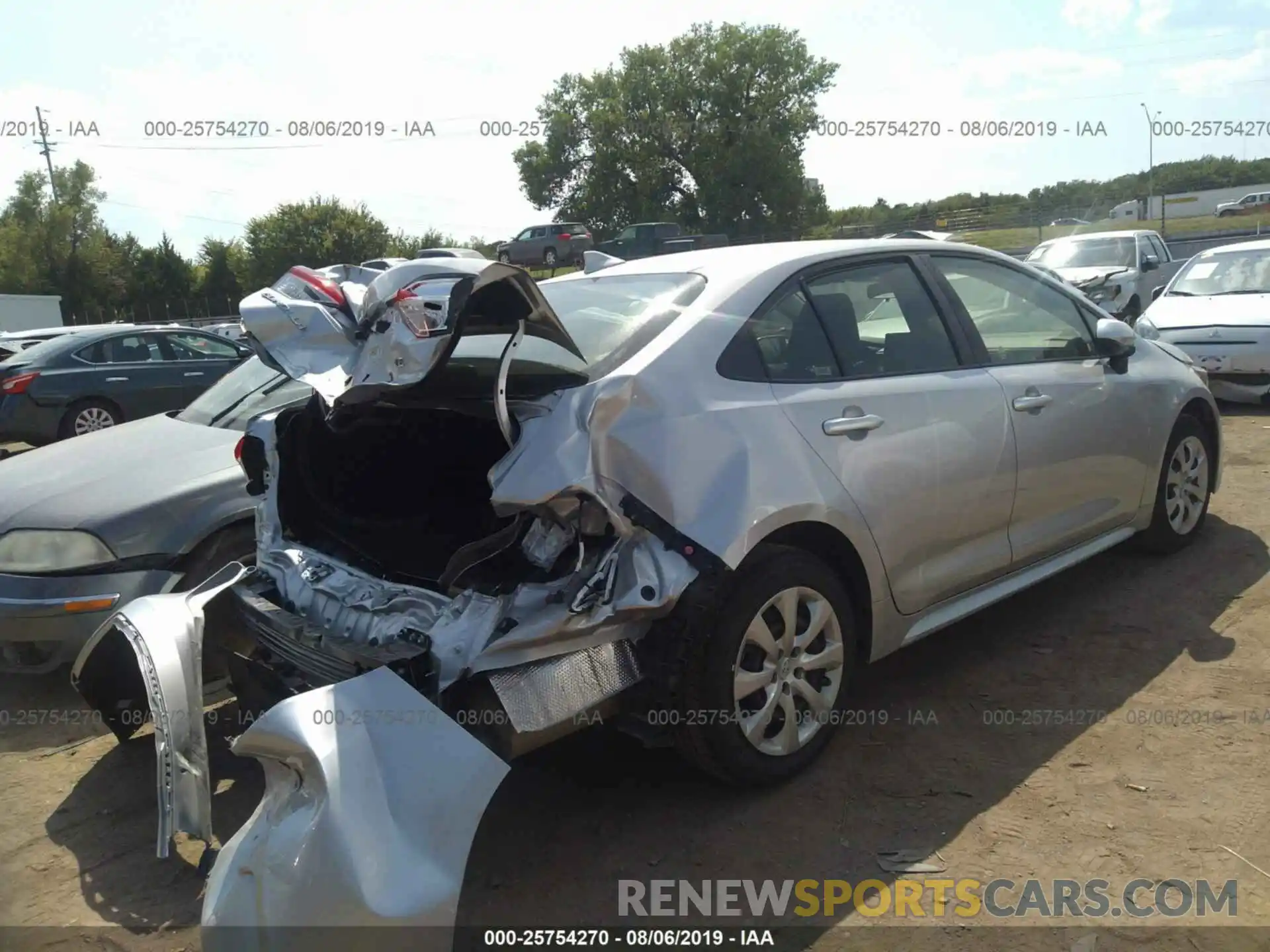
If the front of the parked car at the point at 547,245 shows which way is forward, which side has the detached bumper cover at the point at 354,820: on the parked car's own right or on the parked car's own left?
on the parked car's own left

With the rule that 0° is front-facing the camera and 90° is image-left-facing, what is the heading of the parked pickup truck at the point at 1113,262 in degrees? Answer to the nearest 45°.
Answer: approximately 45°

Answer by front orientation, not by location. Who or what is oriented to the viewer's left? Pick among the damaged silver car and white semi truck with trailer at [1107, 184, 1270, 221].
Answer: the white semi truck with trailer

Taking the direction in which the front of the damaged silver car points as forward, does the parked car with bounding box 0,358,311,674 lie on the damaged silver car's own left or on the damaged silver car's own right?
on the damaged silver car's own left

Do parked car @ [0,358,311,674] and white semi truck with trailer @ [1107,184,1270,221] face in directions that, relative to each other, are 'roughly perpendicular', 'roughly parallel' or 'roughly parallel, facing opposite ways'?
roughly perpendicular

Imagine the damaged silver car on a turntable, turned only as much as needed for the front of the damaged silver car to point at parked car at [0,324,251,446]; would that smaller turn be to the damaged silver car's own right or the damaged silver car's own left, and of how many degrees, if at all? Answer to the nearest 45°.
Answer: approximately 90° to the damaged silver car's own left

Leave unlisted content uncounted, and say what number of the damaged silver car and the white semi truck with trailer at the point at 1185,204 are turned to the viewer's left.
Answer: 1

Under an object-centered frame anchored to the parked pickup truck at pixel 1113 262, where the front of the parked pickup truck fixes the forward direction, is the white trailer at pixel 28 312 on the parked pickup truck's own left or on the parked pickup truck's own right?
on the parked pickup truck's own right

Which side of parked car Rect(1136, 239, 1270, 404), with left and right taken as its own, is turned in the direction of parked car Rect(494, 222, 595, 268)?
right

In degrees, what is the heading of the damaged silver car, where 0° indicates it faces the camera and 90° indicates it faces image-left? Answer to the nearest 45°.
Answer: approximately 225°
